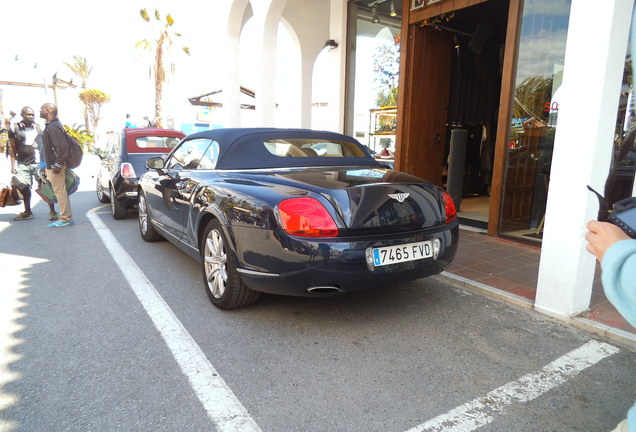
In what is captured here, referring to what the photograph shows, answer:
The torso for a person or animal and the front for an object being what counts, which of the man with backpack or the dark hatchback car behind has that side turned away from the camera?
the dark hatchback car behind

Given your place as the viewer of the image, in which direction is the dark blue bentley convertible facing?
facing away from the viewer and to the left of the viewer

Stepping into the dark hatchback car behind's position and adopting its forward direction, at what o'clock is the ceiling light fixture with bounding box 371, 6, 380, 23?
The ceiling light fixture is roughly at 3 o'clock from the dark hatchback car behind.

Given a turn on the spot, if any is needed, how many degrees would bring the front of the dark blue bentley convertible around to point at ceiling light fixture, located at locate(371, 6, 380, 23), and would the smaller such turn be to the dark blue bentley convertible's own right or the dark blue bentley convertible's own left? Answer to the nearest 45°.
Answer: approximately 45° to the dark blue bentley convertible's own right

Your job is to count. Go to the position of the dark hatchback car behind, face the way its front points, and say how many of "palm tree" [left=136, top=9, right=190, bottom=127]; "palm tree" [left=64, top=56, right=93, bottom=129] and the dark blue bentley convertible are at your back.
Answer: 1

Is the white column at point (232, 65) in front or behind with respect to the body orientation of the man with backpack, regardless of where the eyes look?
behind

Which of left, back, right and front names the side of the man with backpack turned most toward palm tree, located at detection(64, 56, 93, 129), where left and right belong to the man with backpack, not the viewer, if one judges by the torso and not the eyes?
right

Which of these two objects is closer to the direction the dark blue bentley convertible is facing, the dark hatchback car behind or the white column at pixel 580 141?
the dark hatchback car behind

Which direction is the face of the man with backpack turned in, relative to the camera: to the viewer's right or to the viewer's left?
to the viewer's left

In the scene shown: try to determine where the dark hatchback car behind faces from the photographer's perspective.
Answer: facing away from the viewer

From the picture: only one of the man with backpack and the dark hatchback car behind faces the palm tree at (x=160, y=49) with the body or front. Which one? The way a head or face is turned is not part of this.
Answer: the dark hatchback car behind

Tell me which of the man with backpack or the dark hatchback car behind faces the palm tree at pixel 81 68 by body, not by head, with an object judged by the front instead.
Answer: the dark hatchback car behind

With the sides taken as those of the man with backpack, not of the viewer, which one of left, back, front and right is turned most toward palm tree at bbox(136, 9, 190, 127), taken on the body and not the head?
right

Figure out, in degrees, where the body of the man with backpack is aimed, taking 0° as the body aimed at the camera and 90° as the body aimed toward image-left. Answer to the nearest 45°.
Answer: approximately 90°

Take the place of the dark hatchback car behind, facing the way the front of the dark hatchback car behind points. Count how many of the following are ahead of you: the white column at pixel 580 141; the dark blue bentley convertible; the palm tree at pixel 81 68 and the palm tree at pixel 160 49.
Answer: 2

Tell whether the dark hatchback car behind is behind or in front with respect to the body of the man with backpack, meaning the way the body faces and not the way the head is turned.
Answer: behind

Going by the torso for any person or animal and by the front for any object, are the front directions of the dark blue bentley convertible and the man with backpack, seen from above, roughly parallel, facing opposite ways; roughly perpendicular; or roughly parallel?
roughly perpendicular
